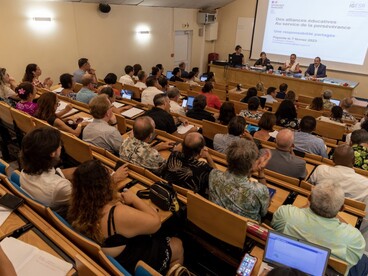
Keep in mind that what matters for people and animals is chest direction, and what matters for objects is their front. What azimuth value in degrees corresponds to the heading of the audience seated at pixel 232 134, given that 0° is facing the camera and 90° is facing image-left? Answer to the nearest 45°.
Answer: approximately 225°

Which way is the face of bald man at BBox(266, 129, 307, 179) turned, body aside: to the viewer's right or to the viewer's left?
to the viewer's right

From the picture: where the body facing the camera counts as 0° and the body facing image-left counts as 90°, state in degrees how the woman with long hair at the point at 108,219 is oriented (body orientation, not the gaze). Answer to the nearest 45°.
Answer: approximately 225°

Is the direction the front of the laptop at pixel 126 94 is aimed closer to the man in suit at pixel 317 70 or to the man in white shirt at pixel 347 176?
the man in white shirt

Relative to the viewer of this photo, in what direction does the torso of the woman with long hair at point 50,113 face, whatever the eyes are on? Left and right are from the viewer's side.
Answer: facing away from the viewer and to the right of the viewer

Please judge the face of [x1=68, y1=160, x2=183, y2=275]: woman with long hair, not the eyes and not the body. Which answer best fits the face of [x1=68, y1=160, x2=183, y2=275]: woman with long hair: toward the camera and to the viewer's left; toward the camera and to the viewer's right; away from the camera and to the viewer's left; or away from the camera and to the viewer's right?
away from the camera and to the viewer's right

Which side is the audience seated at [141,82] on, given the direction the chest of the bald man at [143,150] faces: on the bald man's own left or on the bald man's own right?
on the bald man's own left

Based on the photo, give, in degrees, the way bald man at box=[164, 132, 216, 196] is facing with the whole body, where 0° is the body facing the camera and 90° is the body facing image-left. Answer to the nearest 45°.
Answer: approximately 225°

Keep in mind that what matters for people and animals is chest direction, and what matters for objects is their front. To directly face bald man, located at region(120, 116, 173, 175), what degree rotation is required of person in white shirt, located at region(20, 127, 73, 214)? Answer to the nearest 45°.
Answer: approximately 45° to their right

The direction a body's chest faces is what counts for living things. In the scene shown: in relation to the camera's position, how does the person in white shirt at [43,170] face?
facing away from the viewer and to the right of the viewer

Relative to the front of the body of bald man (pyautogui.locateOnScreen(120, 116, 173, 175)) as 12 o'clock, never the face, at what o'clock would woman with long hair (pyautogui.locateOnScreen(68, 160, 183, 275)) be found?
The woman with long hair is roughly at 5 o'clock from the bald man.

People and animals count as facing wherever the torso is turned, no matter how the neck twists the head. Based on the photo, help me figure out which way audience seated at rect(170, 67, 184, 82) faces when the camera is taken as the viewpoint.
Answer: facing away from the viewer and to the right of the viewer

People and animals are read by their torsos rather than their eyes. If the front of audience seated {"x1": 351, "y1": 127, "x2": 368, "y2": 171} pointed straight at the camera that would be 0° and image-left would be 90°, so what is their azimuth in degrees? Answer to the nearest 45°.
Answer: approximately 180°
